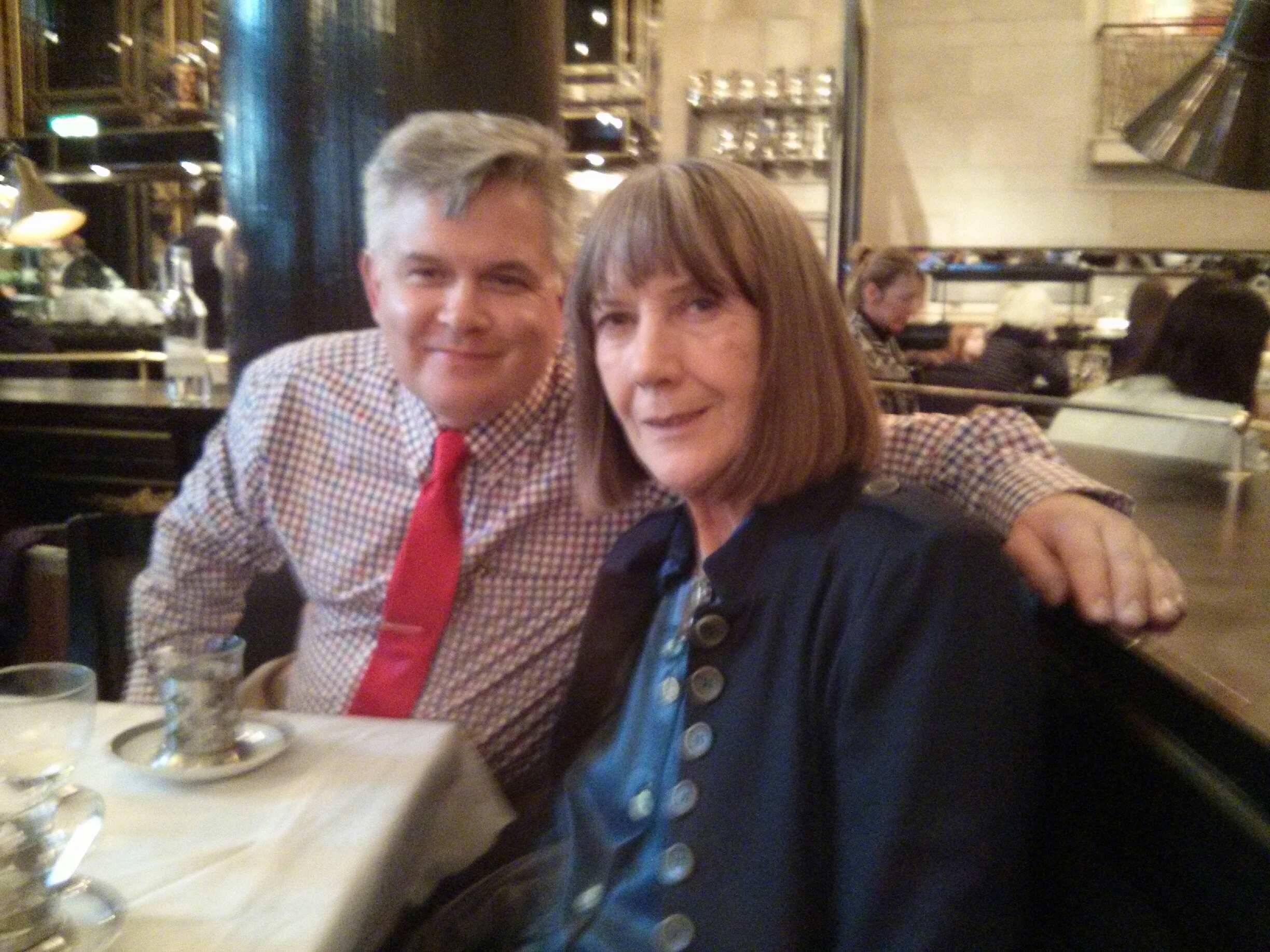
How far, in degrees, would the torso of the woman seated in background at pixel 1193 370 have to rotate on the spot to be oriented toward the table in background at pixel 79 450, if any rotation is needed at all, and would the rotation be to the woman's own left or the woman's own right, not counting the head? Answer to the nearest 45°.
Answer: approximately 90° to the woman's own left

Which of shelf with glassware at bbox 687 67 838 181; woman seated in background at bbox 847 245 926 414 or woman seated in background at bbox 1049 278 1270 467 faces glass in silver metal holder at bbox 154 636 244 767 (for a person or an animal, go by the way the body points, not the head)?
the shelf with glassware

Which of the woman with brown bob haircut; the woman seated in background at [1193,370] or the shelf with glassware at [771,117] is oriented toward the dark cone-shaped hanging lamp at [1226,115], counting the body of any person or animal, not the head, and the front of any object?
the shelf with glassware

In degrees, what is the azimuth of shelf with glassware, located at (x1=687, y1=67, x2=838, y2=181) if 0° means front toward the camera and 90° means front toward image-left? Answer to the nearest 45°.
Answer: approximately 0°

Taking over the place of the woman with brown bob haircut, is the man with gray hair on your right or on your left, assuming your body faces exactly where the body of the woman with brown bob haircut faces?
on your right
